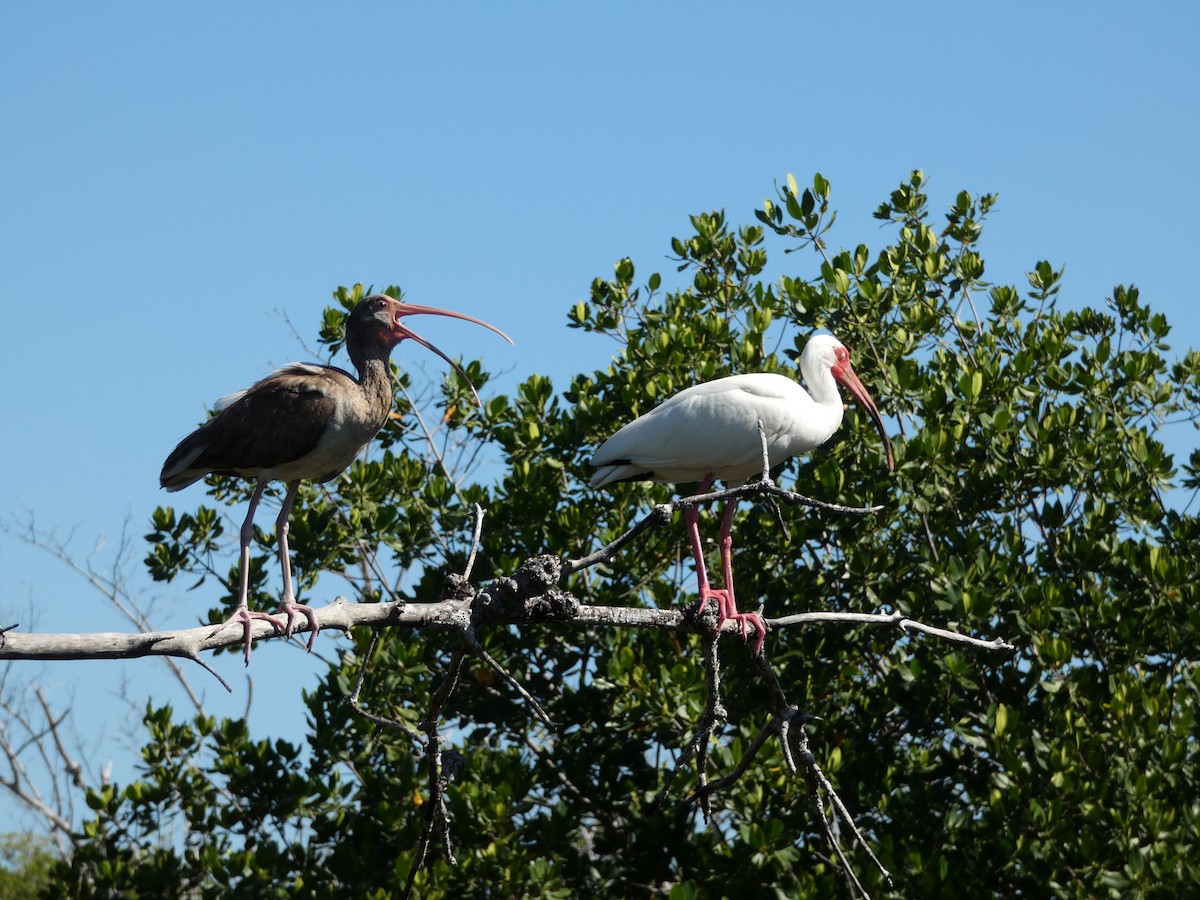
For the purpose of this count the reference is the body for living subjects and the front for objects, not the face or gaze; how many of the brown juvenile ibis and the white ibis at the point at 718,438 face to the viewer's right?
2

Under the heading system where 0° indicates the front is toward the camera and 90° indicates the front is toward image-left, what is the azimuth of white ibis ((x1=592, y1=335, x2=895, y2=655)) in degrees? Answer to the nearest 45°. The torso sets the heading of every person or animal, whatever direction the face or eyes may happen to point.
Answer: approximately 270°

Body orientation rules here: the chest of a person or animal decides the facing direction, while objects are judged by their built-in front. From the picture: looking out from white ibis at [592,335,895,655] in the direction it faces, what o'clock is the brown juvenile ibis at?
The brown juvenile ibis is roughly at 5 o'clock from the white ibis.

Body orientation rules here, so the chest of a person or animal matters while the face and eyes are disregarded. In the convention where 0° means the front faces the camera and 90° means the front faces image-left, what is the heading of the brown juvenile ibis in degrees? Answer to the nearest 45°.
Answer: approximately 270°
